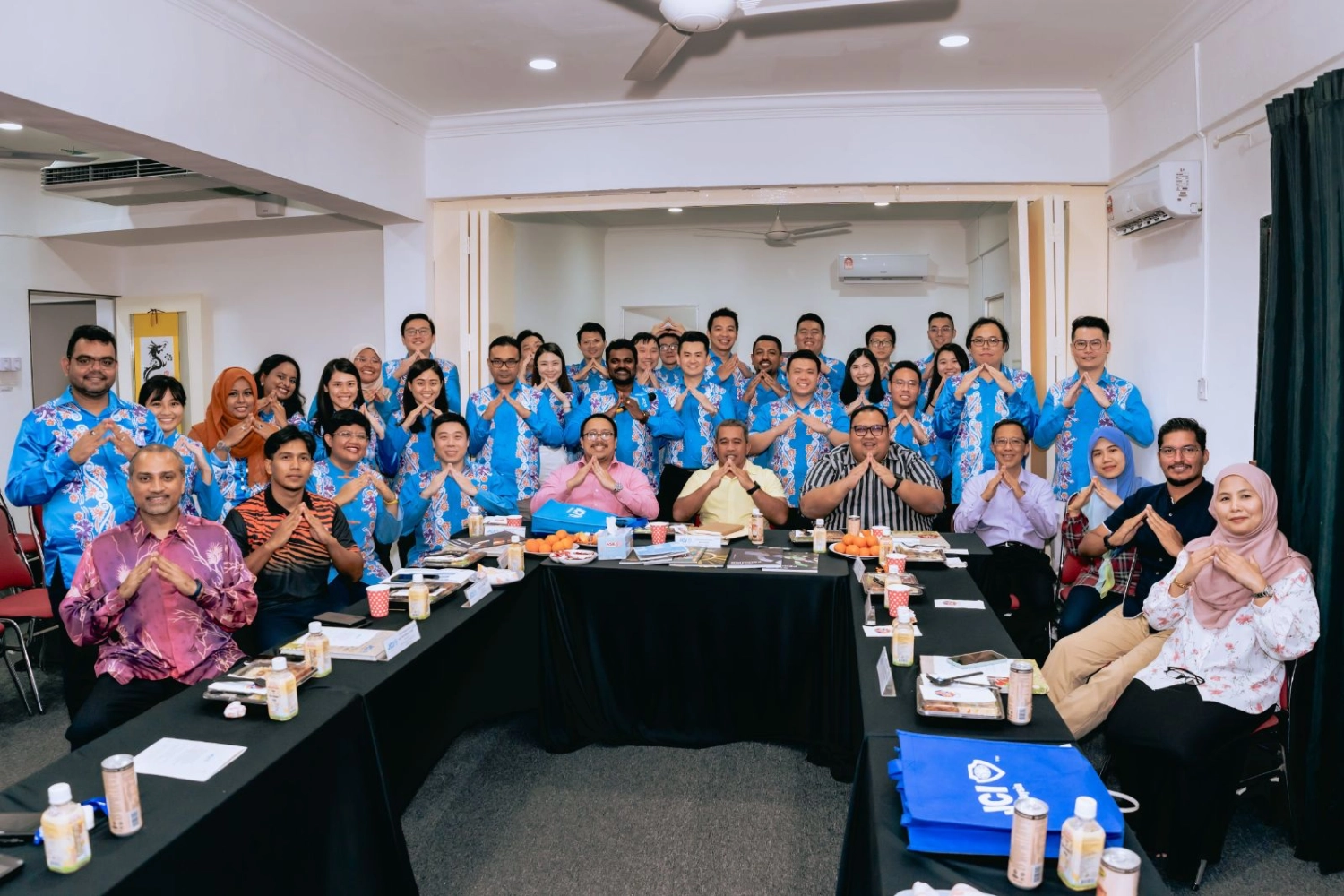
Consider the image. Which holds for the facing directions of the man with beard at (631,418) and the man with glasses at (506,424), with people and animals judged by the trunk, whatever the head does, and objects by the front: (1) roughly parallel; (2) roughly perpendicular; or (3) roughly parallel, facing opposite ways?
roughly parallel

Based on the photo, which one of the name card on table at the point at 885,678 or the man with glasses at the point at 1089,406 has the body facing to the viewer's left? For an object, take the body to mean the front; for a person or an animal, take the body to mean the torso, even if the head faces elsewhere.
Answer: the name card on table

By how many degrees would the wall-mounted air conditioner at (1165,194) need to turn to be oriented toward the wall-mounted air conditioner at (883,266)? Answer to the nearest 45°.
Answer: approximately 90° to its right

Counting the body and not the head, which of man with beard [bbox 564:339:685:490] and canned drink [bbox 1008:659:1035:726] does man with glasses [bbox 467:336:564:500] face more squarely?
the canned drink

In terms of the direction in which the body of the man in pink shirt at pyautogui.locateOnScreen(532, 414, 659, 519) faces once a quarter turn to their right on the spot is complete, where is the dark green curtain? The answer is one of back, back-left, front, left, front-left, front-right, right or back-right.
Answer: back-left

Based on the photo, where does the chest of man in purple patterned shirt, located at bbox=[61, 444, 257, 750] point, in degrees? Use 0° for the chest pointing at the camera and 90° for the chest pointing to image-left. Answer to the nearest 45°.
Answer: approximately 0°

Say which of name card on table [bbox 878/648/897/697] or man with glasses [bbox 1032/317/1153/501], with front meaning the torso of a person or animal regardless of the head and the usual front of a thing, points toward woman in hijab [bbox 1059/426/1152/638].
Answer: the man with glasses

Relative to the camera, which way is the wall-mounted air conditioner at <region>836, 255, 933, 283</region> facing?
toward the camera

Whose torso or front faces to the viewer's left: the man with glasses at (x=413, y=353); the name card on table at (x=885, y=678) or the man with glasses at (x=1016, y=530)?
the name card on table

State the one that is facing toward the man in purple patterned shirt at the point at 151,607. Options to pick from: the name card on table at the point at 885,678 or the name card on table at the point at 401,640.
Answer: the name card on table at the point at 885,678

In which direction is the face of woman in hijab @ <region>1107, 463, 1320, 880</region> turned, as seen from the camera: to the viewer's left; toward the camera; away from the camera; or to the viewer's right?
toward the camera

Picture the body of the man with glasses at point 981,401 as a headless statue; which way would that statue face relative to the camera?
toward the camera

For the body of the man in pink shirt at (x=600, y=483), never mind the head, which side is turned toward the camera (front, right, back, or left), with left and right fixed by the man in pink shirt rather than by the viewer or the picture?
front

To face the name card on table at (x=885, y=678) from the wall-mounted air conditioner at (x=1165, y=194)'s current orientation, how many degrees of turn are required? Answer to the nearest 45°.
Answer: approximately 45° to its left

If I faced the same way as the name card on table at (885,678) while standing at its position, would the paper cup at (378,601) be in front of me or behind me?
in front

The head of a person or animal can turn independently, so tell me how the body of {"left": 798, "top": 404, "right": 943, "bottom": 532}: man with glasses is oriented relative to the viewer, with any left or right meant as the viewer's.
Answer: facing the viewer

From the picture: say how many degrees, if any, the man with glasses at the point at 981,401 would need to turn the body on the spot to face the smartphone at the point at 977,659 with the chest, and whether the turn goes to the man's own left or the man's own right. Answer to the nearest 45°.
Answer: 0° — they already face it

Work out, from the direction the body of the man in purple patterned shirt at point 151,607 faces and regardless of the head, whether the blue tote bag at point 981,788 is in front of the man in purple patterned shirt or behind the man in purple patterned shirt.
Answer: in front

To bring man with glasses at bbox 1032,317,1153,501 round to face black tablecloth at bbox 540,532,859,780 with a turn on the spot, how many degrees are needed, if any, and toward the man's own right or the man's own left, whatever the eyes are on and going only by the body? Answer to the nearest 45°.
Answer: approximately 45° to the man's own right

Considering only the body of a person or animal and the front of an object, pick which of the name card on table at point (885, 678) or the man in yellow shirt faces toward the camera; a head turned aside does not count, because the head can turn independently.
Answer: the man in yellow shirt

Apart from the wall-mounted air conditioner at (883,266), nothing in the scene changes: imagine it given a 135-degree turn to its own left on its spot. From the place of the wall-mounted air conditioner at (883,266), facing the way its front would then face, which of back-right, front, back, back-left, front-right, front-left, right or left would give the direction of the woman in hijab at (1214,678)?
back-right
